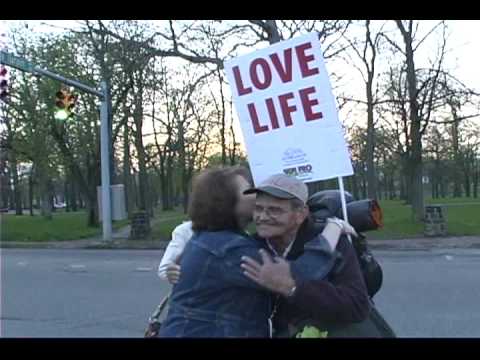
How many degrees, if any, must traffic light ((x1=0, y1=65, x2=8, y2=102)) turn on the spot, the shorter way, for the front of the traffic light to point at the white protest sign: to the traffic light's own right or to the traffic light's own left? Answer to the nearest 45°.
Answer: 0° — it already faces it

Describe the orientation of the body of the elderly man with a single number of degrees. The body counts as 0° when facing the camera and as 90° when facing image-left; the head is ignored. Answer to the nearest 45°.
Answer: approximately 45°

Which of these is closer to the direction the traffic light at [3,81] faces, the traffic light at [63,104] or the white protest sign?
the white protest sign

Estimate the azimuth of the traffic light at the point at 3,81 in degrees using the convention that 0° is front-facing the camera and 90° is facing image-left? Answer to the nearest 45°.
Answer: approximately 0°

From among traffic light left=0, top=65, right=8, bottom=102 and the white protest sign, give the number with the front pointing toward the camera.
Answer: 2

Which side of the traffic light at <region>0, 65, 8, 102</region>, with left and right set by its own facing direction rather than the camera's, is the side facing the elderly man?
front

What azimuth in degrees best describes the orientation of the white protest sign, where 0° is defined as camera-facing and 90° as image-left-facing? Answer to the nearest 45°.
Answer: approximately 0°
